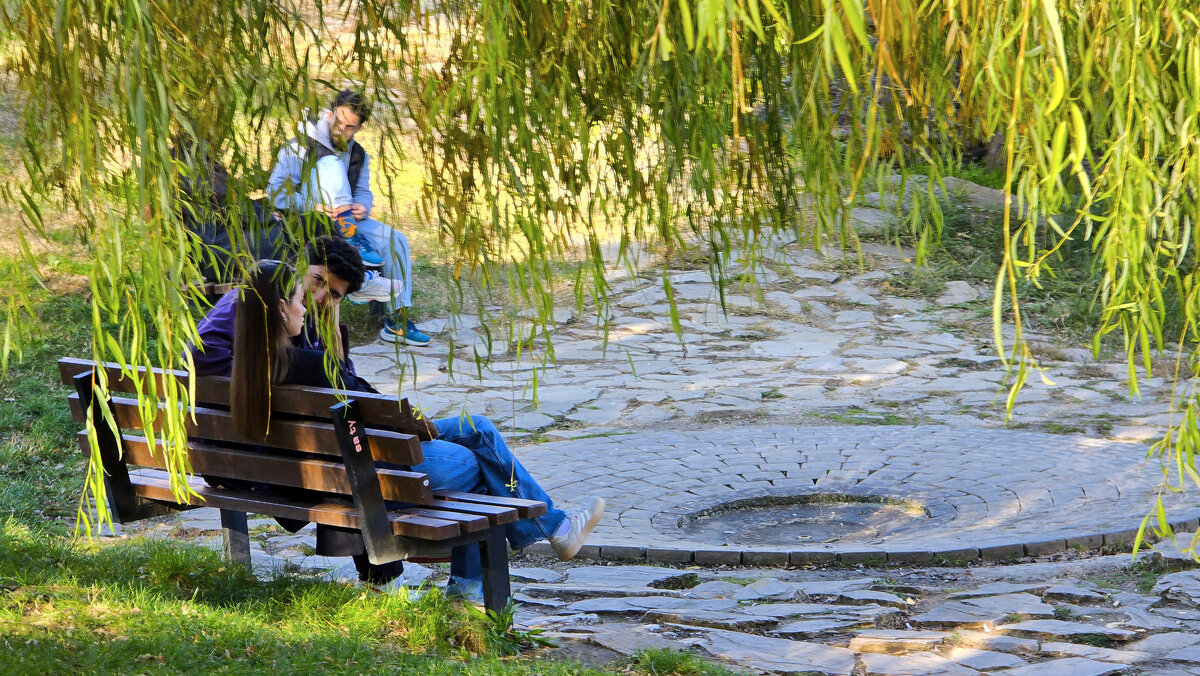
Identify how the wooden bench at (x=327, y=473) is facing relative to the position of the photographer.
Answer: facing away from the viewer and to the right of the viewer

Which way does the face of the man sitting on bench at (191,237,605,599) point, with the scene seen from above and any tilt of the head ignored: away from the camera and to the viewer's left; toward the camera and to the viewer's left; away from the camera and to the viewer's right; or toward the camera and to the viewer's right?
toward the camera and to the viewer's left

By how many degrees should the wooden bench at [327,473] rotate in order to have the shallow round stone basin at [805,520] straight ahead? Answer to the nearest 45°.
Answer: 0° — it already faces it
